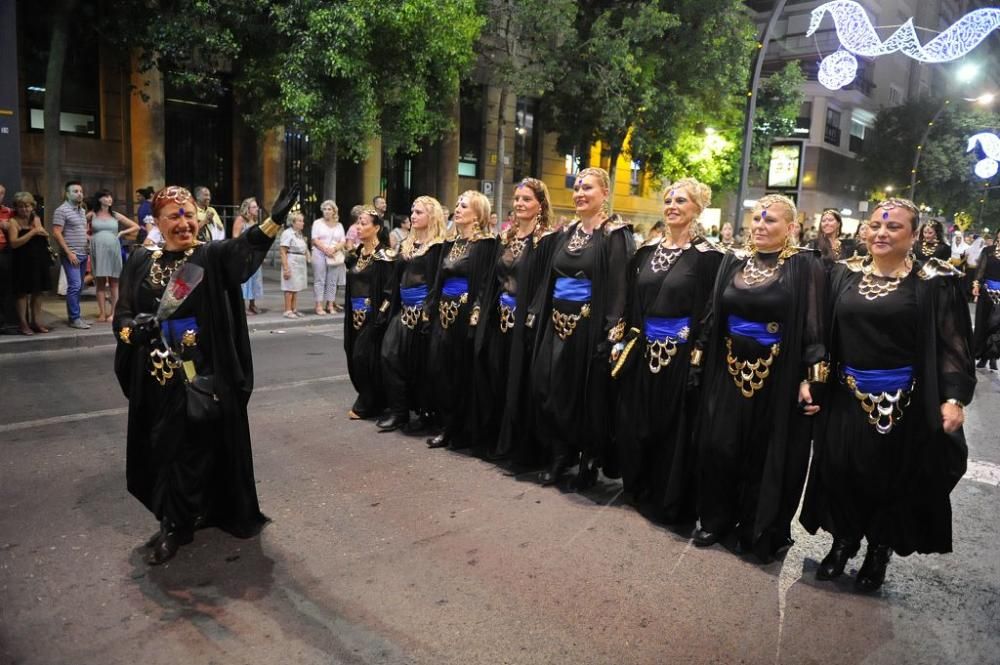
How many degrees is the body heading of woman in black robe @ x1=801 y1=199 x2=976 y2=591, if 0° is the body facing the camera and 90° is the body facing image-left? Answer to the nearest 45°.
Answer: approximately 45°

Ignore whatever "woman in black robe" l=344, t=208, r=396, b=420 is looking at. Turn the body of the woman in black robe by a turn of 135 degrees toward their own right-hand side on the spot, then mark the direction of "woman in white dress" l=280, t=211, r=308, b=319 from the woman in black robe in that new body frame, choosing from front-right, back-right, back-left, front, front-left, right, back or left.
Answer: front

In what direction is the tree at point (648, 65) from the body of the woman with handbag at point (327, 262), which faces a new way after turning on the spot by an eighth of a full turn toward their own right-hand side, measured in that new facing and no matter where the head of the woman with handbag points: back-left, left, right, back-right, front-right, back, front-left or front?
back

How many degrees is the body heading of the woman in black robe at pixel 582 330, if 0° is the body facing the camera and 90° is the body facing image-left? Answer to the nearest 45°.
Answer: approximately 45°

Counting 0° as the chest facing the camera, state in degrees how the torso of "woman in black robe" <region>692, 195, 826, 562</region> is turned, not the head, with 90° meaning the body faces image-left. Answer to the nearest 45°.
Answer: approximately 45°

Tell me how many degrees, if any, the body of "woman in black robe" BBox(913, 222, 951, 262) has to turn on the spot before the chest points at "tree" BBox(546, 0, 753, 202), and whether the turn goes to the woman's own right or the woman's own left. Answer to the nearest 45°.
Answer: approximately 90° to the woman's own right

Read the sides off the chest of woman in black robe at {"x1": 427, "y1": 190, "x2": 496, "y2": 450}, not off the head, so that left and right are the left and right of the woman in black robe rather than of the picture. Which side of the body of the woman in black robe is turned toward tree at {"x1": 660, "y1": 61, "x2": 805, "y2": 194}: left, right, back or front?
back

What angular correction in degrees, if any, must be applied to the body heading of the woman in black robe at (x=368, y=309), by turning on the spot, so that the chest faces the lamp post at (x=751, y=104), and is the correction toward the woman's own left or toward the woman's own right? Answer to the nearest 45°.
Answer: approximately 180°

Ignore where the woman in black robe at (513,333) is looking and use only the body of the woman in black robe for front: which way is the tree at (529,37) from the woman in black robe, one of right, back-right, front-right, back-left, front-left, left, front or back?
back-right

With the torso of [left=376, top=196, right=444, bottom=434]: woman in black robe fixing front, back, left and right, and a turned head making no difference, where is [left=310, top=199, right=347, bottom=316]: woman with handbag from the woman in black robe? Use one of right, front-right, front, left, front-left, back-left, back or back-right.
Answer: back-right

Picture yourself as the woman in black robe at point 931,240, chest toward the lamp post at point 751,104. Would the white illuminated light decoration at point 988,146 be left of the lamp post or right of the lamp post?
right
